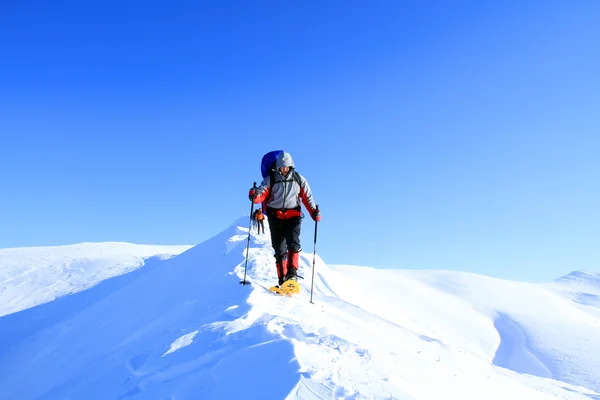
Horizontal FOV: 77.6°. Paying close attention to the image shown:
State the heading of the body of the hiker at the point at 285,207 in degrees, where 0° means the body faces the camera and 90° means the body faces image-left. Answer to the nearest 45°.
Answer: approximately 0°
